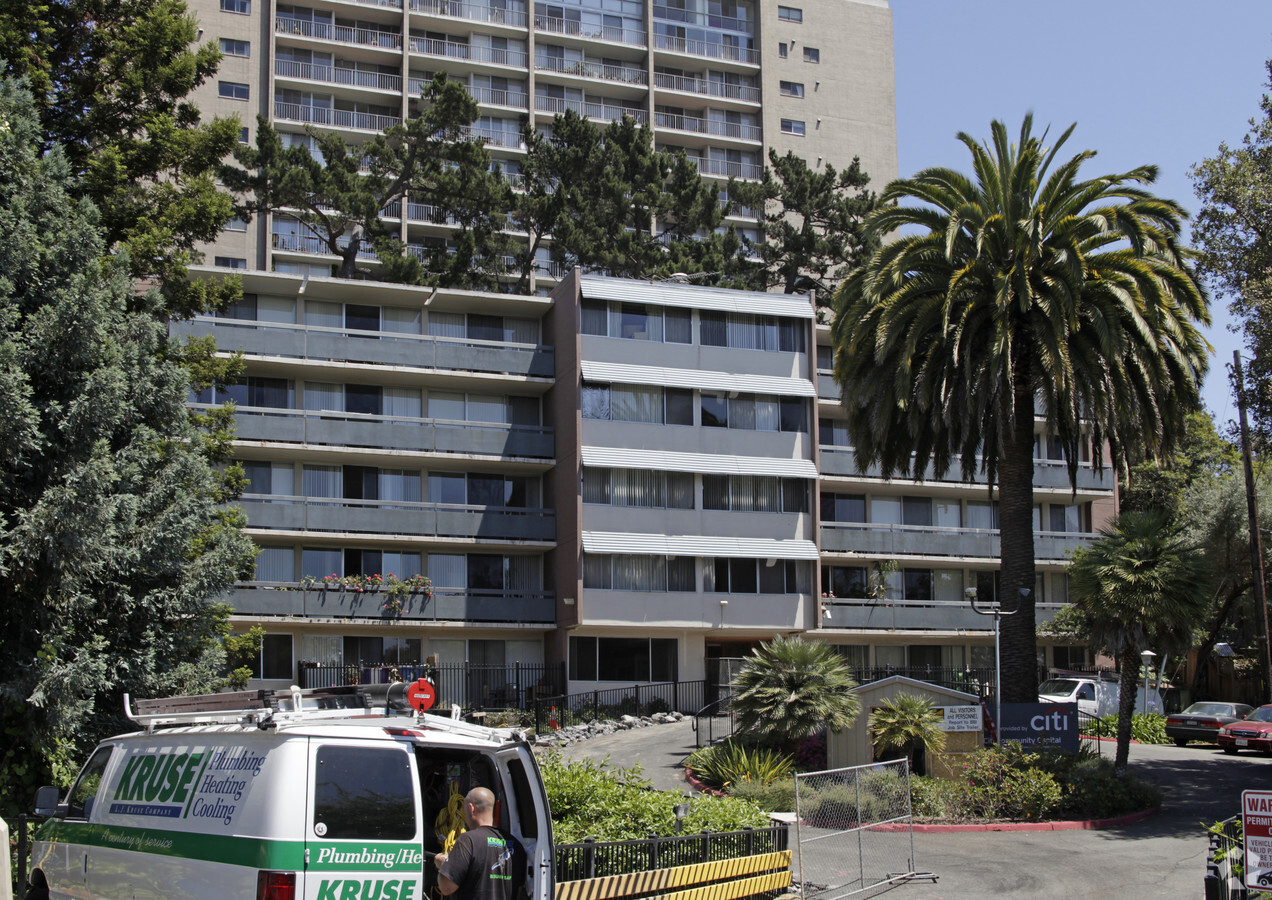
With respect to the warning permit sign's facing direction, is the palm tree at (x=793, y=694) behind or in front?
behind

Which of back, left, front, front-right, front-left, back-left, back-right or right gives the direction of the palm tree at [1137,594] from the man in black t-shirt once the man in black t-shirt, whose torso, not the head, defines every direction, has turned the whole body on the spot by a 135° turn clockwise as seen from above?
front-left

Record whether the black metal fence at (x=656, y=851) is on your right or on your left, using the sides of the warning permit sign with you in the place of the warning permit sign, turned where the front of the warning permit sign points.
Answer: on your right

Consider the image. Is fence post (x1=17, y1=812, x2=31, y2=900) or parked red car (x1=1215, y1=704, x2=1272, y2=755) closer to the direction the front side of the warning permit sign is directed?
the fence post

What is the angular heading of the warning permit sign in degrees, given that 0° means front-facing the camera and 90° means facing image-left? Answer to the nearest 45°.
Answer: approximately 0°

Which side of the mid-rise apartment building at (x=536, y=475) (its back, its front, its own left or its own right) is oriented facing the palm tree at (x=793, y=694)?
front

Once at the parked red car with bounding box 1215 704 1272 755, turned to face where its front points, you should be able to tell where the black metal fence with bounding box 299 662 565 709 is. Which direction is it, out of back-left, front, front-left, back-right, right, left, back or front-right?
front-right

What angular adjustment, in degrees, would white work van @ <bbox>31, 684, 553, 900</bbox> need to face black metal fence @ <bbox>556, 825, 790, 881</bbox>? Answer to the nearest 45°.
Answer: approximately 90° to its right

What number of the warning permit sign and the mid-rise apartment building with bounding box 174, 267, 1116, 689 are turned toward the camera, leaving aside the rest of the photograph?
2

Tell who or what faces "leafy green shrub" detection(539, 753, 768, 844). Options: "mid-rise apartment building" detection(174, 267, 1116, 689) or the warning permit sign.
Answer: the mid-rise apartment building

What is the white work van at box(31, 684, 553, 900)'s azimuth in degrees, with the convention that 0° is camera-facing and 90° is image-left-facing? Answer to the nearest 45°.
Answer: approximately 135°

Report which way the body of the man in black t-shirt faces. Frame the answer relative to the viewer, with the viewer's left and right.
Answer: facing away from the viewer and to the left of the viewer

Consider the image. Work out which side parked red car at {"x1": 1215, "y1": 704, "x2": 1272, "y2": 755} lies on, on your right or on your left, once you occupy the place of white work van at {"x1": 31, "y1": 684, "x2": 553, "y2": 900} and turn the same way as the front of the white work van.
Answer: on your right
